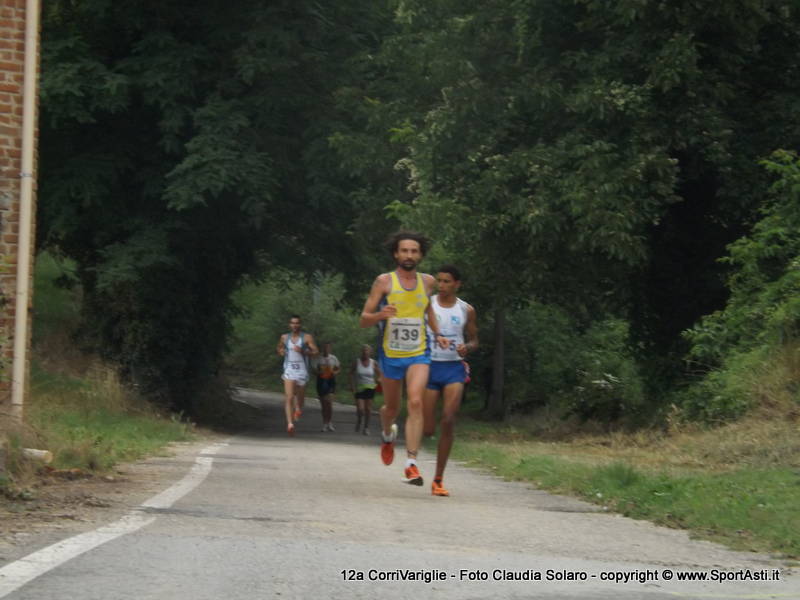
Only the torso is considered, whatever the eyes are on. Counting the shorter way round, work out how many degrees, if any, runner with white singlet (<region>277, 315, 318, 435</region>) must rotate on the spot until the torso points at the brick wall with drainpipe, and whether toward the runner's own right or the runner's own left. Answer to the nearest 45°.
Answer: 0° — they already face it

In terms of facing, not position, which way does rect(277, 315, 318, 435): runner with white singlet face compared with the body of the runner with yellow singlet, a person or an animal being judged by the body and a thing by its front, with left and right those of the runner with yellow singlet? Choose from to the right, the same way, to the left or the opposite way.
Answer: the same way

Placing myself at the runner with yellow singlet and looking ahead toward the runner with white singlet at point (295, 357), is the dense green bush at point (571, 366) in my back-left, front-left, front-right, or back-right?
front-right

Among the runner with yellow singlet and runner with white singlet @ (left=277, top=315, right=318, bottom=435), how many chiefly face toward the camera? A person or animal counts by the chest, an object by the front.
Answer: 2

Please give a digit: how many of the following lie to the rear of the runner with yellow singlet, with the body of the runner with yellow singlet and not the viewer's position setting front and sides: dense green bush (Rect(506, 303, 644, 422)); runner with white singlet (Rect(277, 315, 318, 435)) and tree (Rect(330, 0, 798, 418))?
3

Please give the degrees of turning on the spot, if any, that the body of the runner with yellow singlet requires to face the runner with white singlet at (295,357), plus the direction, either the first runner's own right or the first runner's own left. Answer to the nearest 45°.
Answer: approximately 180°

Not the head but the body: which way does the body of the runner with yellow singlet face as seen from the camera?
toward the camera

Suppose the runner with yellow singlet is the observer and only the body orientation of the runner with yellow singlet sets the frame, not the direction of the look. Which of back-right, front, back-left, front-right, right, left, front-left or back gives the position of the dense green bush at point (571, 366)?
back

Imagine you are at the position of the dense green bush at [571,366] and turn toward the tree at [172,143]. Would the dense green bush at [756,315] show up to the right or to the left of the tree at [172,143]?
left

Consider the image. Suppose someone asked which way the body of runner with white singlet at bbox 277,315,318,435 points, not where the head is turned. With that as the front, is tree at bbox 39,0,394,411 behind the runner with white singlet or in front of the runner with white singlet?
behind

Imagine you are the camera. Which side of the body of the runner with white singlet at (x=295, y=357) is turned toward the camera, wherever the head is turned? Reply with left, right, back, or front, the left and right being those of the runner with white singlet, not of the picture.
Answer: front

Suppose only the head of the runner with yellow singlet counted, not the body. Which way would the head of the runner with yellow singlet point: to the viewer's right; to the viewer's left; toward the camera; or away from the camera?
toward the camera

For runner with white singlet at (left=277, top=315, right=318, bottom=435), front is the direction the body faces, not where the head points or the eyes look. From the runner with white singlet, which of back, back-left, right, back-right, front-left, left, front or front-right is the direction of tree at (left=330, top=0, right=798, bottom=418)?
left

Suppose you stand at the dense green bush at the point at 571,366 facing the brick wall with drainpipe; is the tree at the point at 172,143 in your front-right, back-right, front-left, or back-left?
front-right

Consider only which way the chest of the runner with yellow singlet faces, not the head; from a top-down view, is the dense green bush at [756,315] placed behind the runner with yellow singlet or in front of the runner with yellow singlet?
behind
